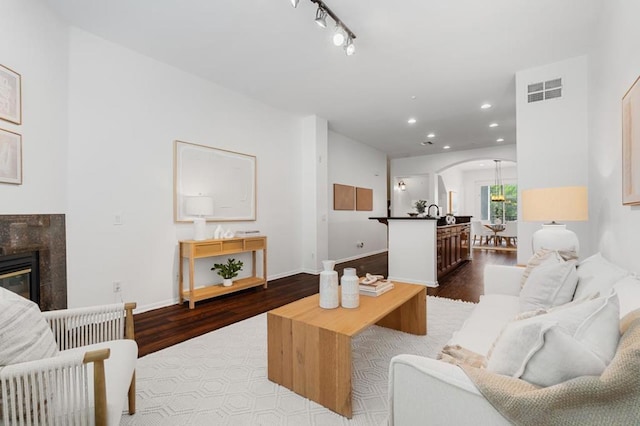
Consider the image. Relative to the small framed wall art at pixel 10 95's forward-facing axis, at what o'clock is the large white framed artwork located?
The large white framed artwork is roughly at 10 o'clock from the small framed wall art.

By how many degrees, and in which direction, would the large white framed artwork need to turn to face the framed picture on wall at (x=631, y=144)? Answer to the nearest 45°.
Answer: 0° — it already faces it

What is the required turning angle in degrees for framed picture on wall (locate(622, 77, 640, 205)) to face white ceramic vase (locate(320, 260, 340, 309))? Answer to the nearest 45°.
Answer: approximately 45° to its left

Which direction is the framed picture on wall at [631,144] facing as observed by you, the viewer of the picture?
facing to the left of the viewer

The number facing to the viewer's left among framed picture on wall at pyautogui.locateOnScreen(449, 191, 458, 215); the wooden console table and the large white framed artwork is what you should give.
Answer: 0

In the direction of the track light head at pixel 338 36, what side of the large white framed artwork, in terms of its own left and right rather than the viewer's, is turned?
front

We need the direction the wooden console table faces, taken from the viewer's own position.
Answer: facing the viewer and to the right of the viewer

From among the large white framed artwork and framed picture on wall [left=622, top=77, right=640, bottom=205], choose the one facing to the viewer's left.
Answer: the framed picture on wall

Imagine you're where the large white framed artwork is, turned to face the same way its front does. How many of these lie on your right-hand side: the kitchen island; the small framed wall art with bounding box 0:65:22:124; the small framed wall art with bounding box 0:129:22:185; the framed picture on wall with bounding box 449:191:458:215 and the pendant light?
2

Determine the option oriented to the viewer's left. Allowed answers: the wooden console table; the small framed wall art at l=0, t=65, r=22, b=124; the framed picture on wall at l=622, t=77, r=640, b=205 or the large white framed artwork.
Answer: the framed picture on wall

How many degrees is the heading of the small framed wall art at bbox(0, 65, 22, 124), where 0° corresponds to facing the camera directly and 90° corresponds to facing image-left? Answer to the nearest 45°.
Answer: approximately 315°
